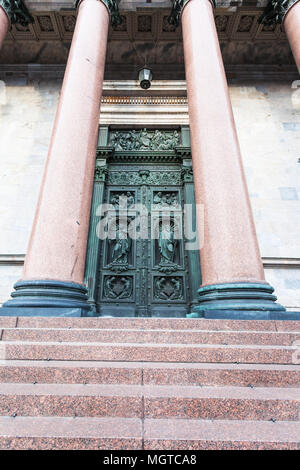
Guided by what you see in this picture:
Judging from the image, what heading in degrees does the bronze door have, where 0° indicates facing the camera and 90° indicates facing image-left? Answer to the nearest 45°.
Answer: approximately 0°

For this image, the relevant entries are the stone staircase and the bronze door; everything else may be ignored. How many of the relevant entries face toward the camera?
2

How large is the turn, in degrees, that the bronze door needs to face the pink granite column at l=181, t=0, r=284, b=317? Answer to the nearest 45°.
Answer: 0° — it already faces it

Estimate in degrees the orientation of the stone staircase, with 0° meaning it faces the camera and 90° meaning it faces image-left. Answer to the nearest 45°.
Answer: approximately 0°
